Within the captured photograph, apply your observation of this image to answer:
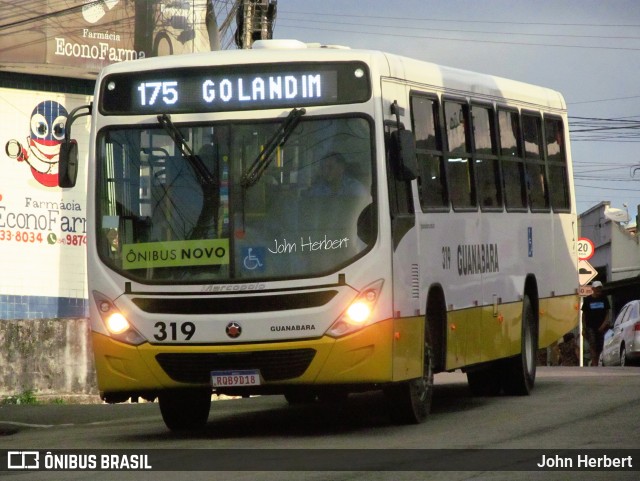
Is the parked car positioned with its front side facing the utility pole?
no

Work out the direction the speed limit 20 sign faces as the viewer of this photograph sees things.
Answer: facing the viewer

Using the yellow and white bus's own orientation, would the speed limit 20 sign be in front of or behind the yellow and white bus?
behind

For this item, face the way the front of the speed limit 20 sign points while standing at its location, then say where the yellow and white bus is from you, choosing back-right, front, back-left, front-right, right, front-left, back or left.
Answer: front

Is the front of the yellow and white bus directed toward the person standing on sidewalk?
no

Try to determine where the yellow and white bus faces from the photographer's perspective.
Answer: facing the viewer and to the left of the viewer

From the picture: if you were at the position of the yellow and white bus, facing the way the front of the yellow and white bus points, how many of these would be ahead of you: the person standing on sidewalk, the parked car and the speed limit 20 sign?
0

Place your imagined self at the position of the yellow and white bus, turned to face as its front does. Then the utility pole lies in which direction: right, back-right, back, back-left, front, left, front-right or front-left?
back-right
